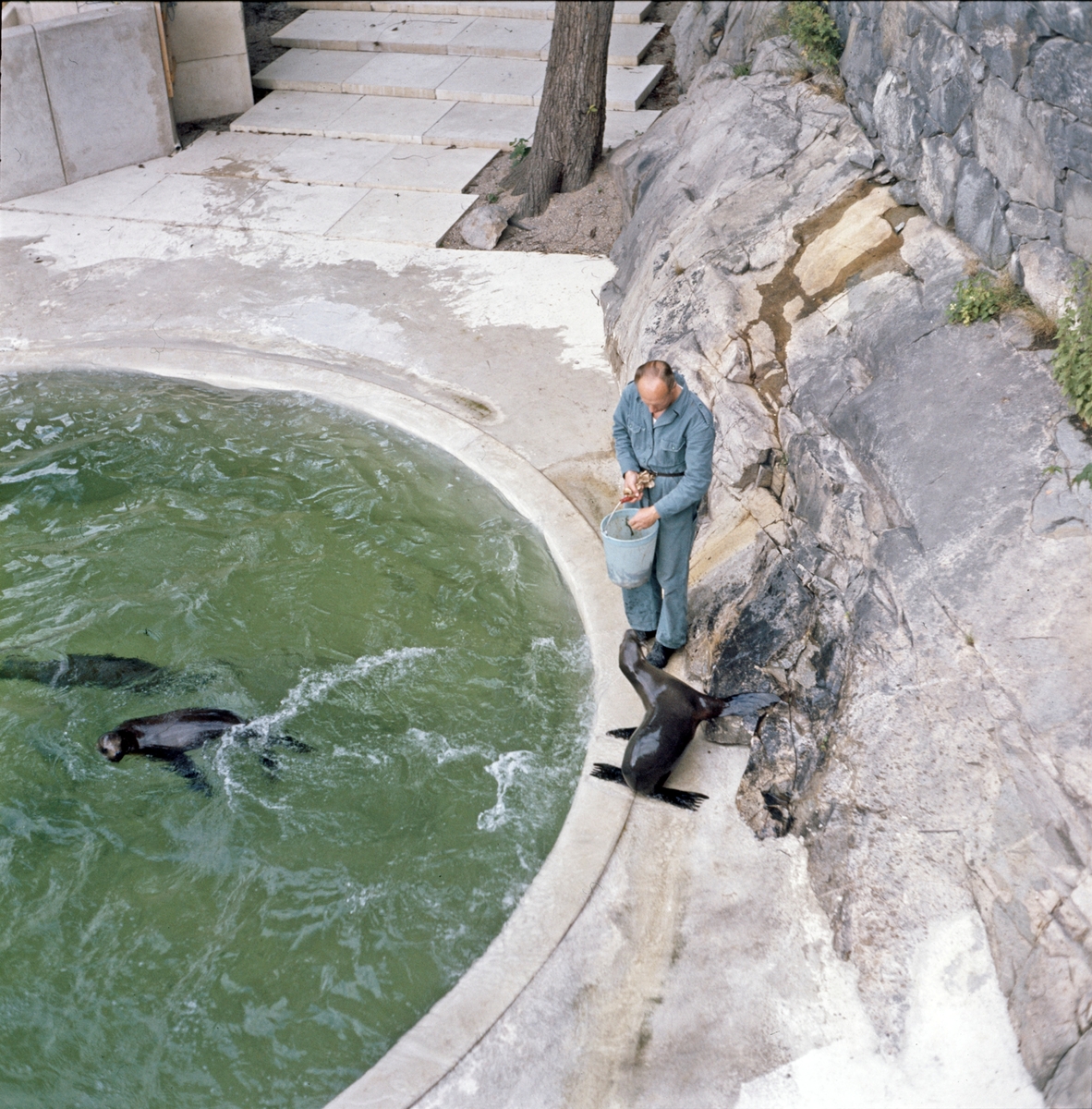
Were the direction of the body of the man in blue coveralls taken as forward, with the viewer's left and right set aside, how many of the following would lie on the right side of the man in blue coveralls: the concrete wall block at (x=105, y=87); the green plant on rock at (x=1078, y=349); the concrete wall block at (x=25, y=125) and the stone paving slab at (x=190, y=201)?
3

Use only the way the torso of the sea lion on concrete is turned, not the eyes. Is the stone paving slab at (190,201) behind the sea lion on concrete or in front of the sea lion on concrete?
in front

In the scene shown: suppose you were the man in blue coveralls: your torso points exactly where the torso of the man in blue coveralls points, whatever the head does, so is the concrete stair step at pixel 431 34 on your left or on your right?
on your right

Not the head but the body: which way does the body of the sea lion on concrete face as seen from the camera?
away from the camera

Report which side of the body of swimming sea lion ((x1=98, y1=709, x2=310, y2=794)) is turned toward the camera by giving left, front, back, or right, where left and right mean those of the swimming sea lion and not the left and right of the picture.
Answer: left

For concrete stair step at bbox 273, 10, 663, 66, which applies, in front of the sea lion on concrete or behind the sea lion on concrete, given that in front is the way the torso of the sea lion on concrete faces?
in front

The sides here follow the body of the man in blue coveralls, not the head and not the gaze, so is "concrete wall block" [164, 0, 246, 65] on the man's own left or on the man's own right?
on the man's own right

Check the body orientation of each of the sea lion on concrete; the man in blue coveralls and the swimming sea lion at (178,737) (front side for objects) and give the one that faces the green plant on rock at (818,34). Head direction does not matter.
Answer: the sea lion on concrete

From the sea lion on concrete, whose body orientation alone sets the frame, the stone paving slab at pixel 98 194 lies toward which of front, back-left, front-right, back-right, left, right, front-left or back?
front-left

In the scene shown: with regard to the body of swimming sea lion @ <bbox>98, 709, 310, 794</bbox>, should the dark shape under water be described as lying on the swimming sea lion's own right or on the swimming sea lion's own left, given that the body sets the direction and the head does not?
on the swimming sea lion's own right

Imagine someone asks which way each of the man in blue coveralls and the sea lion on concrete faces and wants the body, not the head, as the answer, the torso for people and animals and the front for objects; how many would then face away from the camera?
1

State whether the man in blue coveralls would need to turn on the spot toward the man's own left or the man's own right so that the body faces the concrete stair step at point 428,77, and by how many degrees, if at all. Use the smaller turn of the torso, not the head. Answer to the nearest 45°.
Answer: approximately 135° to the man's own right

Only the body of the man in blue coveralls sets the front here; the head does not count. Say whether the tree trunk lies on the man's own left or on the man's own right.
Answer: on the man's own right

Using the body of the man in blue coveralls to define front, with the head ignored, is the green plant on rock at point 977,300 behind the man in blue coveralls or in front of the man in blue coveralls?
behind
